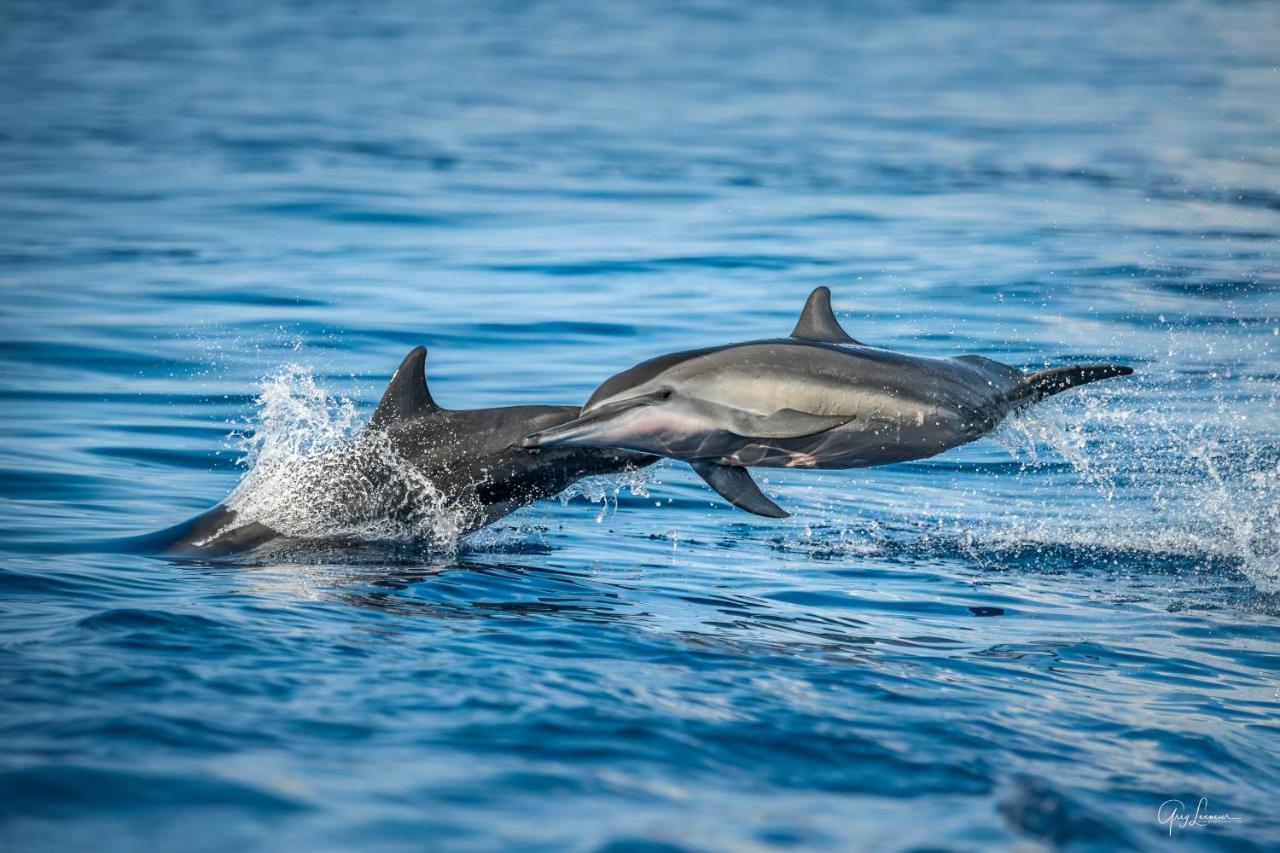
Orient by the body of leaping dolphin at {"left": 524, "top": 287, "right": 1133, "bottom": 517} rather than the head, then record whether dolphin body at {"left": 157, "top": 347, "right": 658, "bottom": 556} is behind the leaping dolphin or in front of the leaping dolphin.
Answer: in front

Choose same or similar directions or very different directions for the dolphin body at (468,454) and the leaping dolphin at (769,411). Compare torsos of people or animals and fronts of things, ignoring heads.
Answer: same or similar directions

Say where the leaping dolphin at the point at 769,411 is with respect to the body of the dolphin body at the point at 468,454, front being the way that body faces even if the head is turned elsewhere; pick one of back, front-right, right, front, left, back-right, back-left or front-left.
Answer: back-left

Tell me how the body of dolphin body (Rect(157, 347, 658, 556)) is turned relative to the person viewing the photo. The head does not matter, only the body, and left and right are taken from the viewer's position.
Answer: facing to the left of the viewer

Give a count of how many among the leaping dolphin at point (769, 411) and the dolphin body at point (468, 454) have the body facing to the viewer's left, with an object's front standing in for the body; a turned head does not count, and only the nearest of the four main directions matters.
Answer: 2

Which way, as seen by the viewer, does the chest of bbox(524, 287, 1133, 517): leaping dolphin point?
to the viewer's left

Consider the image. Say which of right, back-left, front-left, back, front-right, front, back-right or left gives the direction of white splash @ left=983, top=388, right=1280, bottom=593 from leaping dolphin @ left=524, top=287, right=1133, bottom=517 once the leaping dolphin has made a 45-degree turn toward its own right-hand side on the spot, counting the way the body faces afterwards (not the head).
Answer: right
